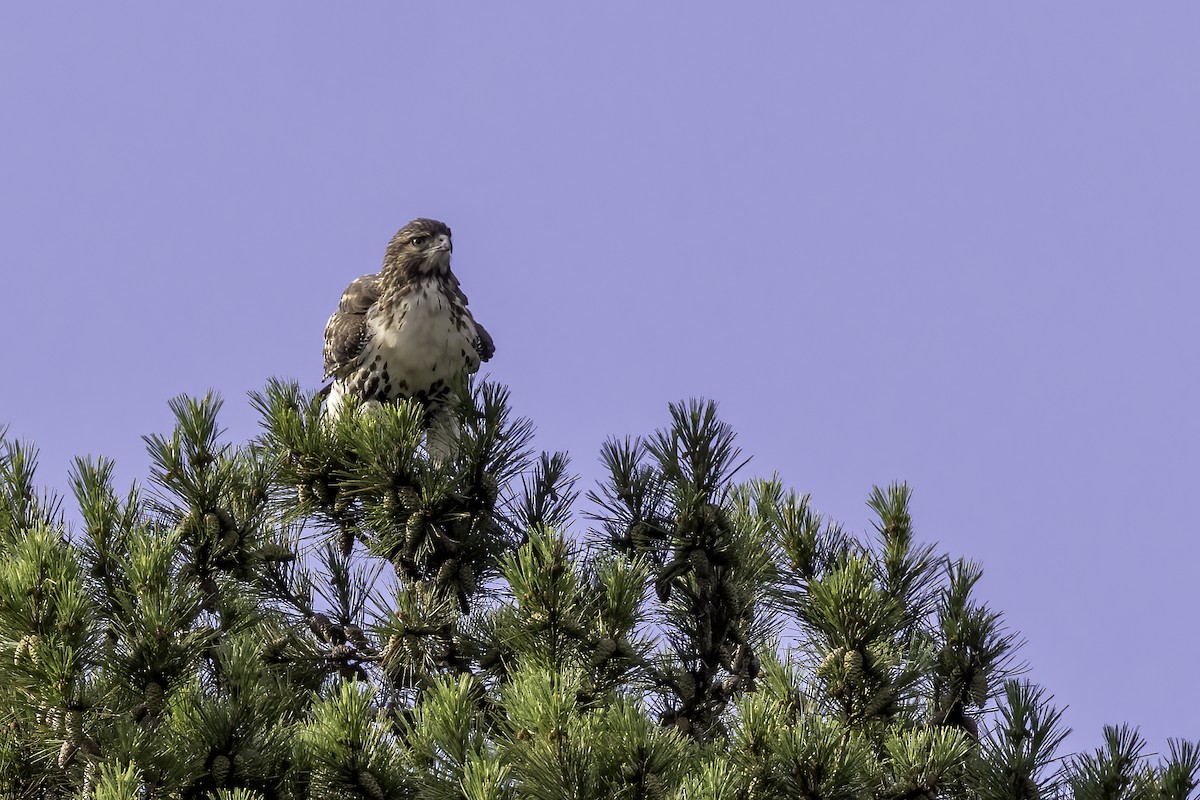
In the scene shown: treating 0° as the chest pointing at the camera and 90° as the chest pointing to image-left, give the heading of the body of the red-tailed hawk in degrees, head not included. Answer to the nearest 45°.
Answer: approximately 315°
